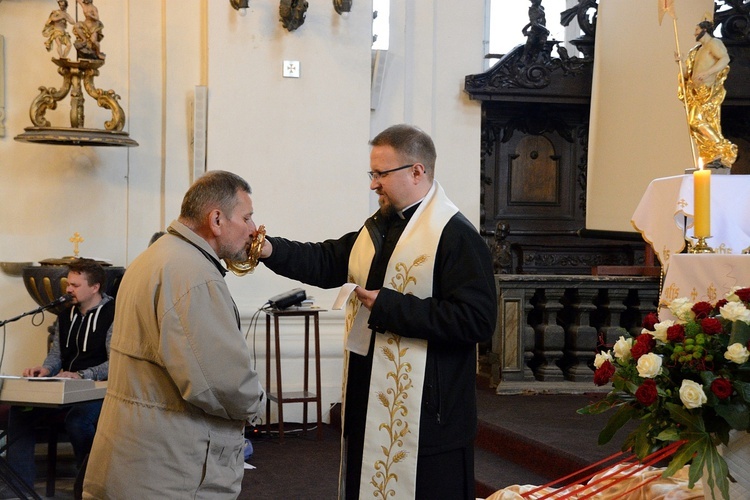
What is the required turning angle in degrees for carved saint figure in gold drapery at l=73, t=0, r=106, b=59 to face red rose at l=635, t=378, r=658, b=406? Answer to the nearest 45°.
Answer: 0° — it already faces it

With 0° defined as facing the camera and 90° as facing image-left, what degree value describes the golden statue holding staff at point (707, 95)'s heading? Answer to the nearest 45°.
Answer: approximately 45°

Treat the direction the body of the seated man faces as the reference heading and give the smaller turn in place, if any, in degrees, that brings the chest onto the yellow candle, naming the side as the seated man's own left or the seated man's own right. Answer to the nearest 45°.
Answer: approximately 90° to the seated man's own left

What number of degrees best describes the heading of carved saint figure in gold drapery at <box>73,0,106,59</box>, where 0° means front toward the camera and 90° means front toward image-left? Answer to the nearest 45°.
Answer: approximately 0°
